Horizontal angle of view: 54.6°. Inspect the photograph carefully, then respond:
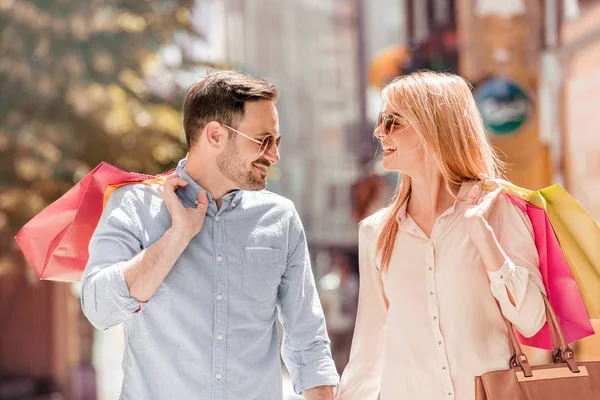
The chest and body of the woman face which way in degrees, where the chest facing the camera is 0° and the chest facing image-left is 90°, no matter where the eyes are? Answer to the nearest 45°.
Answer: approximately 0°

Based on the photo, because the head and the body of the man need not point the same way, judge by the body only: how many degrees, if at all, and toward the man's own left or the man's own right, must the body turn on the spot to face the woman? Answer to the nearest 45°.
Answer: approximately 90° to the man's own left

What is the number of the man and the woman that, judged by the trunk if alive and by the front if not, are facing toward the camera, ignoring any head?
2

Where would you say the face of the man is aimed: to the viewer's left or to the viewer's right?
to the viewer's right

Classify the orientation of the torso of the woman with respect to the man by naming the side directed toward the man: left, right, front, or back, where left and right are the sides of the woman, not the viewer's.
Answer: right
